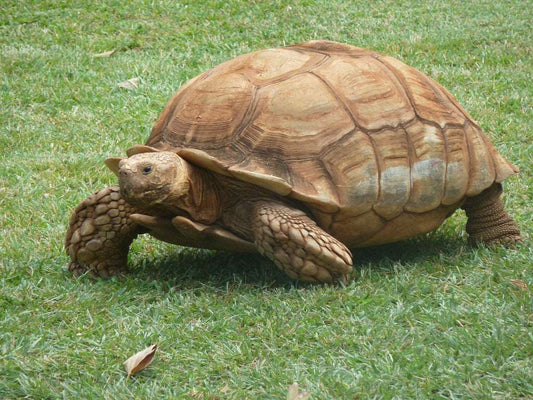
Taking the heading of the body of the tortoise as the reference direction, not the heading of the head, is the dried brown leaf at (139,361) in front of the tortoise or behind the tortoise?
in front

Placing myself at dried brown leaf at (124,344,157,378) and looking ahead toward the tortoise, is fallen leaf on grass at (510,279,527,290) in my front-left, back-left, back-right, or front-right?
front-right

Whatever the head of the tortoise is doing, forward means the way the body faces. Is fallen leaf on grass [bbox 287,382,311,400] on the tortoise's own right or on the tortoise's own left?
on the tortoise's own left

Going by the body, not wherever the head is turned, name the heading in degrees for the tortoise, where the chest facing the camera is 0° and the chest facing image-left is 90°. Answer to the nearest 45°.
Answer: approximately 45°

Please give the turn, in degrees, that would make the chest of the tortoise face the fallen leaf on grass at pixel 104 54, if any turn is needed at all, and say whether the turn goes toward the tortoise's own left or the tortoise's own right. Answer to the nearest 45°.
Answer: approximately 90° to the tortoise's own right

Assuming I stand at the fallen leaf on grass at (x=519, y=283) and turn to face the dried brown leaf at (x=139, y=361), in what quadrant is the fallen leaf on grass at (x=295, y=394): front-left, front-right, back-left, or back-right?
front-left

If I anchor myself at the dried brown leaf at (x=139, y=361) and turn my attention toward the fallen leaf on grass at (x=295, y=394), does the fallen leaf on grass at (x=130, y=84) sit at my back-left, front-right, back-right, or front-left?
back-left

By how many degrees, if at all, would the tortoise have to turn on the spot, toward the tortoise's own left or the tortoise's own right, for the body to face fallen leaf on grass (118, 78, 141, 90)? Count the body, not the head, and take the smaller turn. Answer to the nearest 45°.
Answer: approximately 90° to the tortoise's own right
